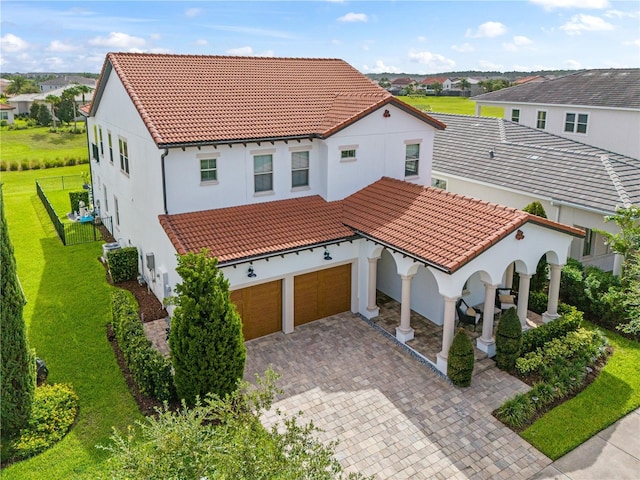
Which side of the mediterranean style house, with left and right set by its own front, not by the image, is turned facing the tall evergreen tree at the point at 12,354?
right

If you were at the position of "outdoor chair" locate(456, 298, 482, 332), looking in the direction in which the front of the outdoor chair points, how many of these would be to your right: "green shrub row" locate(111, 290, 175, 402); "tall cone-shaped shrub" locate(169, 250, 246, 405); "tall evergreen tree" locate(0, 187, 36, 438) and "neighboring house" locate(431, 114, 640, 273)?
3

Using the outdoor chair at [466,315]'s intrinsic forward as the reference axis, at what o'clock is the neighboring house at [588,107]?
The neighboring house is roughly at 8 o'clock from the outdoor chair.

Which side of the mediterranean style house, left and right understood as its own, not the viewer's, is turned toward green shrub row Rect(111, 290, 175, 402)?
right

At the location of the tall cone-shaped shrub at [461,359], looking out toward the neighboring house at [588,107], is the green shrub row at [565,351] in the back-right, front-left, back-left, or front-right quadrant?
front-right

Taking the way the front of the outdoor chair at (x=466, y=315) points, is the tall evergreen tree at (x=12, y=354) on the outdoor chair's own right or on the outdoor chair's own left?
on the outdoor chair's own right

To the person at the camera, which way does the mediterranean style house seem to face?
facing the viewer and to the right of the viewer

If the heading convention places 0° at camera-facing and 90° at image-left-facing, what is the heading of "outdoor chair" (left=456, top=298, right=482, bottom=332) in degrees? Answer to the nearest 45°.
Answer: approximately 315°

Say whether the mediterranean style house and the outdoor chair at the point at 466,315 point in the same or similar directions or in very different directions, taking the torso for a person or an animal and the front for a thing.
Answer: same or similar directions

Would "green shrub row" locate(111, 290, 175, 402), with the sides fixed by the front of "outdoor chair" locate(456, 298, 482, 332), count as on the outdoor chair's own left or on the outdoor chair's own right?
on the outdoor chair's own right

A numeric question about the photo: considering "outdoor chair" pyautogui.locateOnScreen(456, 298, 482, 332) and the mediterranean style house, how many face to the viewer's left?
0
